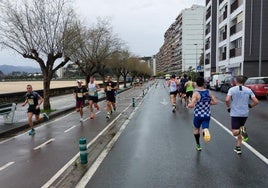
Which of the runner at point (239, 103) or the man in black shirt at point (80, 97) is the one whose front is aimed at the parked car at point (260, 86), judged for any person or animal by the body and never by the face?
the runner

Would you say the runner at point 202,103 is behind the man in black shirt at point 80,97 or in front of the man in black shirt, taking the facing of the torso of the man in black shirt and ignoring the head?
in front

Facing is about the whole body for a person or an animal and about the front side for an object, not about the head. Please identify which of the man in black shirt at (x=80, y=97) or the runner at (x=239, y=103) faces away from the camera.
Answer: the runner

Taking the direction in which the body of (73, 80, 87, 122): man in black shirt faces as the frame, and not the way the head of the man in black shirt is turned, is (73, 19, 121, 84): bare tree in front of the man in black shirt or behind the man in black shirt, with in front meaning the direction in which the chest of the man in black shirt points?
behind

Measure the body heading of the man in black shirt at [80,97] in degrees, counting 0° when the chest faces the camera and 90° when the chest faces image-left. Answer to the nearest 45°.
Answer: approximately 0°

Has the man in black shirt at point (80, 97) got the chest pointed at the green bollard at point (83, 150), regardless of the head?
yes

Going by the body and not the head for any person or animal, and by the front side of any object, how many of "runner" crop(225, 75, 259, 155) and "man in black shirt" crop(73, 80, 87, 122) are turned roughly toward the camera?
1

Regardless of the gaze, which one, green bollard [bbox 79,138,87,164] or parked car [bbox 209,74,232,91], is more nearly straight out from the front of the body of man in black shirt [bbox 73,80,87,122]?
the green bollard

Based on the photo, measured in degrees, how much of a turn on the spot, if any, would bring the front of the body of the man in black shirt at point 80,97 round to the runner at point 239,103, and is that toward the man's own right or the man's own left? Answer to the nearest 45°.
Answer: approximately 45° to the man's own left

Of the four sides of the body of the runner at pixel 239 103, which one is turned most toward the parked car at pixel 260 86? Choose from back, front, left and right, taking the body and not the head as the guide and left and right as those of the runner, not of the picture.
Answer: front

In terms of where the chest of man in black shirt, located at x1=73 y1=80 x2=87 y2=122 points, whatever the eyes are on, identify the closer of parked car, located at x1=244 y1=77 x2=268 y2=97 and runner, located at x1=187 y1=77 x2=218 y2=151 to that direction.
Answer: the runner

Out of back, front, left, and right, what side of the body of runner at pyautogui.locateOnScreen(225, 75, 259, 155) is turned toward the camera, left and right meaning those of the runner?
back

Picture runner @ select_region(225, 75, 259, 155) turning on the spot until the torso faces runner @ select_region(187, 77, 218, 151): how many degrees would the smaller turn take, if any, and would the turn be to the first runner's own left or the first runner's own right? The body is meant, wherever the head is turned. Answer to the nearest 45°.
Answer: approximately 90° to the first runner's own left

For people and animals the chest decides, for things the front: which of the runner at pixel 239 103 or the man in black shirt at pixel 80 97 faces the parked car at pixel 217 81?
the runner

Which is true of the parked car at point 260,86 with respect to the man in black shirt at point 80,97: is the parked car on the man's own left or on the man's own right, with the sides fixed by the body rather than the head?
on the man's own left

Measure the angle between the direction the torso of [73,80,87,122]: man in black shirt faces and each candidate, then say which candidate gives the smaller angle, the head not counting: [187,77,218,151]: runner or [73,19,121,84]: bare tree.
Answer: the runner
